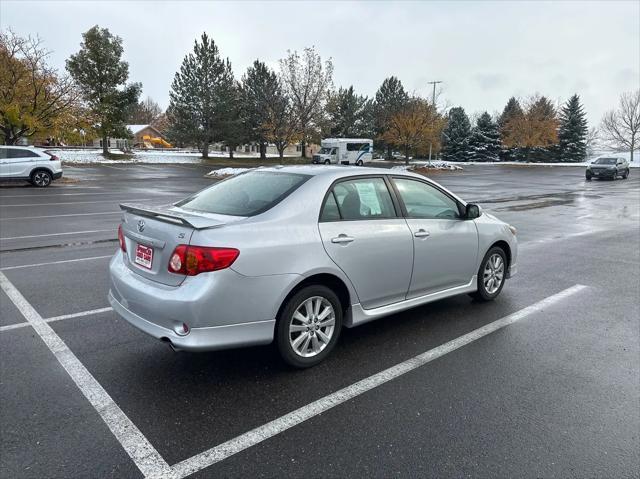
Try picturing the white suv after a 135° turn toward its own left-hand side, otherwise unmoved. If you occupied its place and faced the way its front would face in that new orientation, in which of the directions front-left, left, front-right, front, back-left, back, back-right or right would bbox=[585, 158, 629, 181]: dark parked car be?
front-left

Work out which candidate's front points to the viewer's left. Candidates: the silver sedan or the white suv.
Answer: the white suv

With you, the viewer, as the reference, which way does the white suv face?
facing to the left of the viewer

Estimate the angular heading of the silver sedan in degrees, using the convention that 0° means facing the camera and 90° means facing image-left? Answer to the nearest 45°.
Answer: approximately 225°

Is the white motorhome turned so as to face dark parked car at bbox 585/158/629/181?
no

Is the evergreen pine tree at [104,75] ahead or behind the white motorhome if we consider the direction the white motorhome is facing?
ahead

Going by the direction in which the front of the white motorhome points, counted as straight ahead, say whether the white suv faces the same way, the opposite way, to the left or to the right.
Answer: the same way

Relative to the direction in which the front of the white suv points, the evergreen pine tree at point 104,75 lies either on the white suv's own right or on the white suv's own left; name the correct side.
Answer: on the white suv's own right

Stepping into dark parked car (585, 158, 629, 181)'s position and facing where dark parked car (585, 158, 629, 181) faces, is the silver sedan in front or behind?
in front

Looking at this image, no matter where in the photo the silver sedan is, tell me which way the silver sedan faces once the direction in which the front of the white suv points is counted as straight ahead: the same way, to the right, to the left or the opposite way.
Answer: the opposite way

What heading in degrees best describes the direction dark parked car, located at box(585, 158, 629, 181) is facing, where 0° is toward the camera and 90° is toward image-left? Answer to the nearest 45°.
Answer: approximately 45°

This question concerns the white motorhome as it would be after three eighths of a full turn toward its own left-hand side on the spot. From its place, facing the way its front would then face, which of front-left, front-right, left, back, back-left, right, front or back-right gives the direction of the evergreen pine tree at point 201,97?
back

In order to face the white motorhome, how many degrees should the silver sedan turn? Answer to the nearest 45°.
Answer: approximately 45° to its left

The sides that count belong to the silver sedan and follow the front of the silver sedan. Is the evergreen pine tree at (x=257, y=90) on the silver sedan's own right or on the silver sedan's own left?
on the silver sedan's own left

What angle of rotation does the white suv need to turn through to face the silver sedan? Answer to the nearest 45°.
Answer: approximately 90° to its left

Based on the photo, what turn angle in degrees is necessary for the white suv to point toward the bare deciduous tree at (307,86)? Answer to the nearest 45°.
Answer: approximately 135° to its right

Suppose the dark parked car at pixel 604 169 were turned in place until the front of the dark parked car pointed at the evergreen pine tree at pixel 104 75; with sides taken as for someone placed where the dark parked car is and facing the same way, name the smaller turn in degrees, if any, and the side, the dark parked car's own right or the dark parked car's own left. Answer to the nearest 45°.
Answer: approximately 45° to the dark parked car's own right

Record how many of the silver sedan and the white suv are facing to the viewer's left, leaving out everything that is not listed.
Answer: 1
